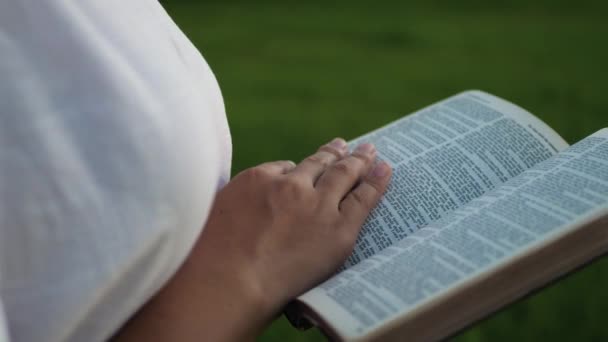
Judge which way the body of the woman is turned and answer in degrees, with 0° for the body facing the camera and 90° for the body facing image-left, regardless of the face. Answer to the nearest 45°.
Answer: approximately 270°
